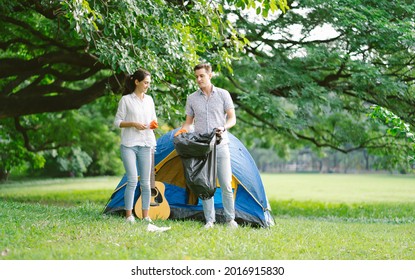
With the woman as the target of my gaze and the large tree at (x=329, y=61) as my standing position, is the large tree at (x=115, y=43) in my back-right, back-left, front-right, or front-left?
front-right

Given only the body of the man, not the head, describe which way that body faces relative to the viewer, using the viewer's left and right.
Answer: facing the viewer

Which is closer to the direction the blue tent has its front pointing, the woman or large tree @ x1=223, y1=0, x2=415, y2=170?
the woman

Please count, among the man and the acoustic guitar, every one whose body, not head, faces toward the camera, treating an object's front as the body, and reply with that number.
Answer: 2

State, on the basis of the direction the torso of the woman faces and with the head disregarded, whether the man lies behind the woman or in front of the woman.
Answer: in front

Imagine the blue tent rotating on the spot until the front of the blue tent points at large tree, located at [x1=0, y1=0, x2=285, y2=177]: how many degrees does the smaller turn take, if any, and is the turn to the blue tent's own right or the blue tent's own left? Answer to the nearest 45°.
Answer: approximately 135° to the blue tent's own right

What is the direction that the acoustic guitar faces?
toward the camera

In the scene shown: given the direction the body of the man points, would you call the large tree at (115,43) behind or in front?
behind

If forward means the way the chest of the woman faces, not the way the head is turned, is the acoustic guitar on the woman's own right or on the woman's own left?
on the woman's own left

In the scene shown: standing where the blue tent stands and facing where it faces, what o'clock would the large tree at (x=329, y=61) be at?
The large tree is roughly at 7 o'clock from the blue tent.

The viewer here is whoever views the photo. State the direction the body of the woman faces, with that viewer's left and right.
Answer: facing the viewer and to the right of the viewer

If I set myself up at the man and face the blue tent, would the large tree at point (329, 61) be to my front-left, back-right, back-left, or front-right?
front-right

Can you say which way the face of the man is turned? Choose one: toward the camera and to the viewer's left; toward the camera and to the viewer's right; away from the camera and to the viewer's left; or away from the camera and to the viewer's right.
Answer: toward the camera and to the viewer's left

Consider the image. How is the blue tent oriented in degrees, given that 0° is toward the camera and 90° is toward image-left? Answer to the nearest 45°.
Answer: approximately 0°

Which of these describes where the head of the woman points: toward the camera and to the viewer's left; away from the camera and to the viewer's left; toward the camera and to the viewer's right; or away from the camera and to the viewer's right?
toward the camera and to the viewer's right
